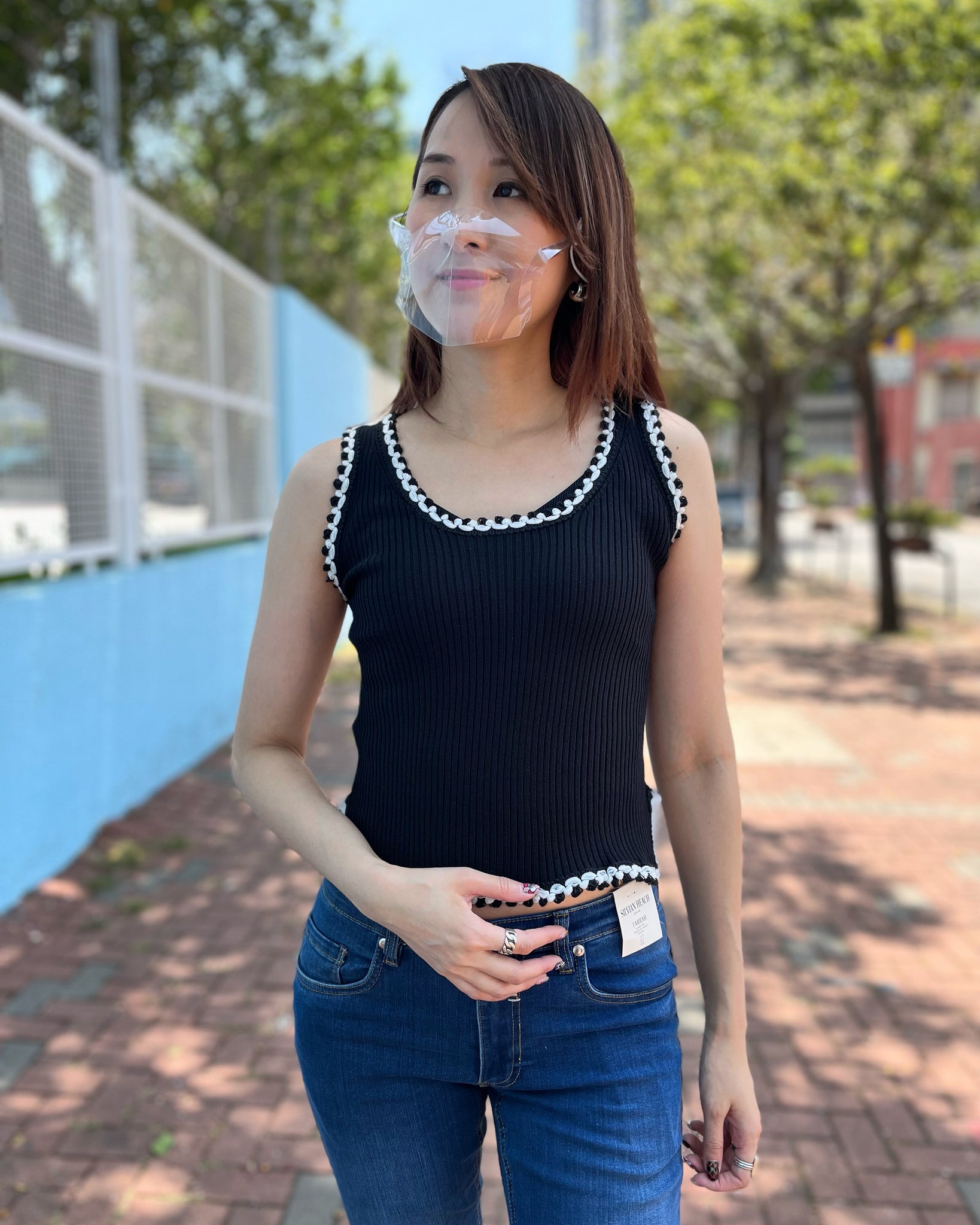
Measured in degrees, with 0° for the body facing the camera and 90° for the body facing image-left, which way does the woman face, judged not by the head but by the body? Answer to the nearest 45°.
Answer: approximately 0°

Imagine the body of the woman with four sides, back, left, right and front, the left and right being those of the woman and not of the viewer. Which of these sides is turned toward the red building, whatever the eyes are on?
back

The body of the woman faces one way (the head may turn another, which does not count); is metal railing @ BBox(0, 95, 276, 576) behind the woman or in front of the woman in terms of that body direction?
behind

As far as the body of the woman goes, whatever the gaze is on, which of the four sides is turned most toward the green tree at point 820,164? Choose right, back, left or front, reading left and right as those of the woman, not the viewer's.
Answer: back
